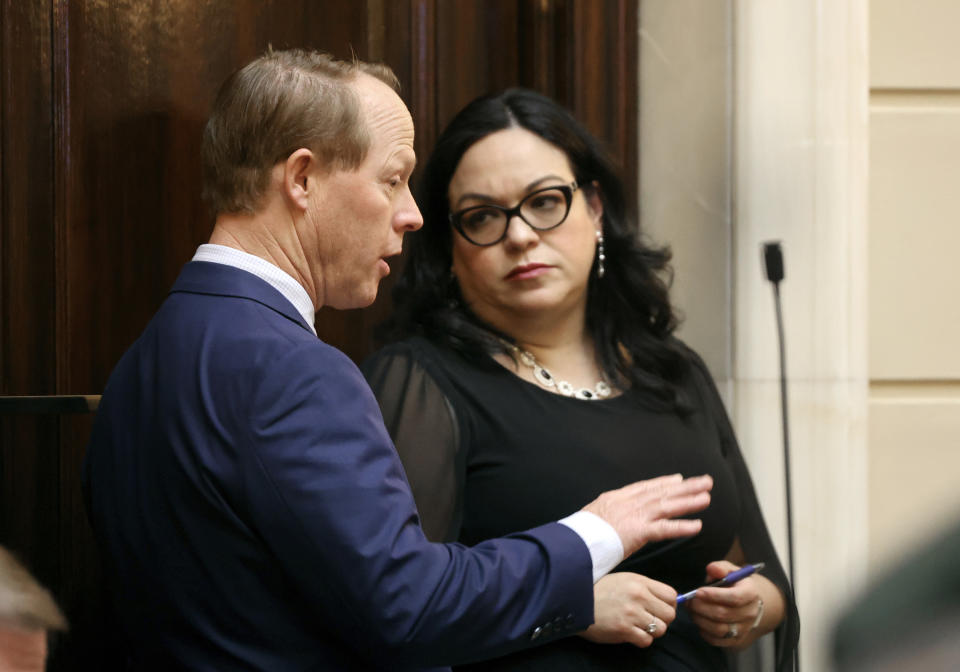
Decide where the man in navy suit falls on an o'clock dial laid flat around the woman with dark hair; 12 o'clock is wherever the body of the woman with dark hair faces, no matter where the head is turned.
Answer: The man in navy suit is roughly at 2 o'clock from the woman with dark hair.

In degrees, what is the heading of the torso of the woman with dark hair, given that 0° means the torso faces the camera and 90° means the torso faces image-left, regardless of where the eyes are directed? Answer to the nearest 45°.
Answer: approximately 315°

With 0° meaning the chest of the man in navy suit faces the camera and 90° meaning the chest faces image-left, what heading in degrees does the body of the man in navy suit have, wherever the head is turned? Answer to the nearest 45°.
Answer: approximately 225°
